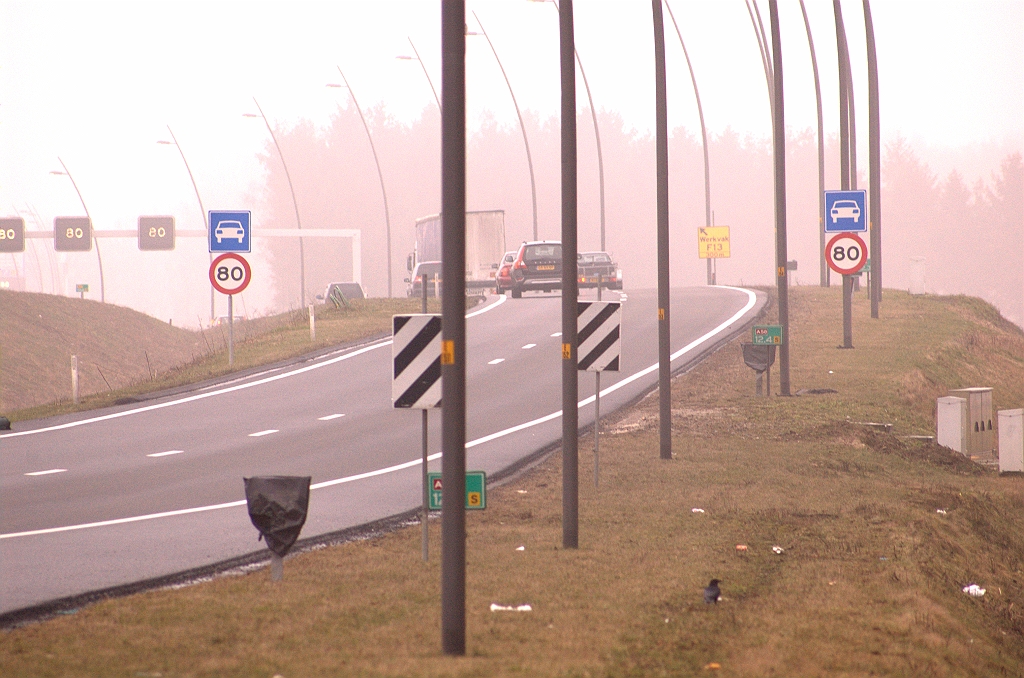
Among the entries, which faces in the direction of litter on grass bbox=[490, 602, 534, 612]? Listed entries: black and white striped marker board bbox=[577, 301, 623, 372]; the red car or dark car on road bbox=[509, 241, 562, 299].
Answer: the black and white striped marker board

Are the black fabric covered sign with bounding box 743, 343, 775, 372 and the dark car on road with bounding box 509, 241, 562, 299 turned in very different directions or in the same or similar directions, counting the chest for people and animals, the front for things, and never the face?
very different directions

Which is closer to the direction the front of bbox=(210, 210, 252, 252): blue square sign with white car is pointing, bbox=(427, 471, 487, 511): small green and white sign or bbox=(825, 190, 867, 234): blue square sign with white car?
the small green and white sign

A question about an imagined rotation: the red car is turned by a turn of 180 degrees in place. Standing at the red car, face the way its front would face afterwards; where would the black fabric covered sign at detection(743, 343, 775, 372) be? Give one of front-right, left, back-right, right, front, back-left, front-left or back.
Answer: front

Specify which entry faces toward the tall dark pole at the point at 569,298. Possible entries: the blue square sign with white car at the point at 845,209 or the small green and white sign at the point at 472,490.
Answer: the blue square sign with white car

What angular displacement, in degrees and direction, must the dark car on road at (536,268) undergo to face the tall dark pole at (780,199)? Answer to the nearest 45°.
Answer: approximately 180°

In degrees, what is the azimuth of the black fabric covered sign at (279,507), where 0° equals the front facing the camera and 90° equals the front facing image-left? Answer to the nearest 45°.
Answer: approximately 0°

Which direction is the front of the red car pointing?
away from the camera

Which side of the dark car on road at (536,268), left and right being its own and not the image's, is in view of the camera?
back

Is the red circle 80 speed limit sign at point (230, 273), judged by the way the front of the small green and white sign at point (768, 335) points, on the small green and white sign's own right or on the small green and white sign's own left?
on the small green and white sign's own right

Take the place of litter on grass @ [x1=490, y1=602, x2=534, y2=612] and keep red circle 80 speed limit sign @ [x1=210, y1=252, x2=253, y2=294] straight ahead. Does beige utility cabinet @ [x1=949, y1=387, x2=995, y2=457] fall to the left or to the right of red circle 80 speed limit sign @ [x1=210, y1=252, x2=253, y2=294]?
right
